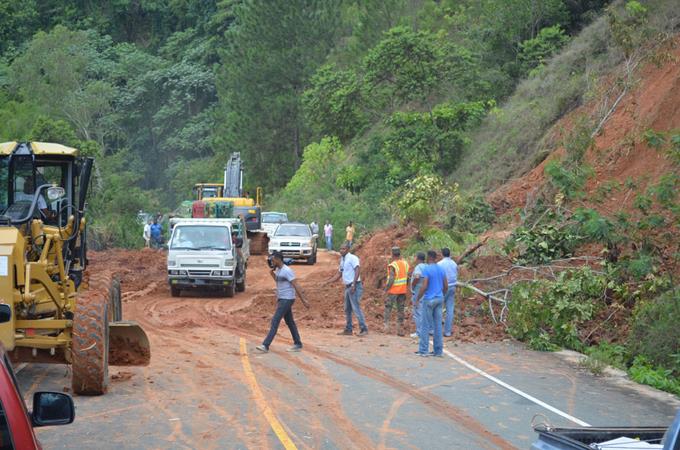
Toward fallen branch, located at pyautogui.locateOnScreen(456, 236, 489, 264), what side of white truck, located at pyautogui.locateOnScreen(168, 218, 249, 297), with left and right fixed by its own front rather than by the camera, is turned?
left

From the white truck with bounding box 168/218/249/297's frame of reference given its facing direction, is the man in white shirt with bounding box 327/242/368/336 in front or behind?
in front

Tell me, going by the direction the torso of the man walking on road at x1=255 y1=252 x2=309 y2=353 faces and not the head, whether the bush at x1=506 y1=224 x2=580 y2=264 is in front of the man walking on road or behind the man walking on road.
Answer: behind

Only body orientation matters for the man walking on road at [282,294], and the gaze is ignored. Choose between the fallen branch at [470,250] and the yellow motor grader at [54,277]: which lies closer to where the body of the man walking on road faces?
the yellow motor grader

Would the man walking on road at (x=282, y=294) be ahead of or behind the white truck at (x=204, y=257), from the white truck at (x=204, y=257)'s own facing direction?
ahead

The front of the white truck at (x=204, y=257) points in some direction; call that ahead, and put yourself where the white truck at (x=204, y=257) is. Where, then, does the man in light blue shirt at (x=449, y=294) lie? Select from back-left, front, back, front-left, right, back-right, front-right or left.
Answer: front-left

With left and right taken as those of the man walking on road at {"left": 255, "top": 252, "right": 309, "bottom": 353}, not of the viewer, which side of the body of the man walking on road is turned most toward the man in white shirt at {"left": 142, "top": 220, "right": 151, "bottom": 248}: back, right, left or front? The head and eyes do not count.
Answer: right

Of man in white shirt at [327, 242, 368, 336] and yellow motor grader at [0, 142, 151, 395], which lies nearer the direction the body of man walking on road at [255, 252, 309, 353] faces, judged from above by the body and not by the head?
the yellow motor grader

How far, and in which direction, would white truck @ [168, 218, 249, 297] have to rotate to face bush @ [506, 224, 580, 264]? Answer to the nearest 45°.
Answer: approximately 45° to its left

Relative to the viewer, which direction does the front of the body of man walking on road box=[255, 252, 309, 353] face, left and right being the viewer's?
facing to the left of the viewer

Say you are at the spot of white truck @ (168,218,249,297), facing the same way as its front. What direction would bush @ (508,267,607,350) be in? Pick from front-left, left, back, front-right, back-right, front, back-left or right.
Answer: front-left

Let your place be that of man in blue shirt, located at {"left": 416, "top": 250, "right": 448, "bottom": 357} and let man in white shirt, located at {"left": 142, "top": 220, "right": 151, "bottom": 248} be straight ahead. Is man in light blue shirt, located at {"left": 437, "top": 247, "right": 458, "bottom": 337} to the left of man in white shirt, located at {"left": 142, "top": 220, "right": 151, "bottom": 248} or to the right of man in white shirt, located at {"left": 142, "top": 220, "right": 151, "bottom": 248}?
right
